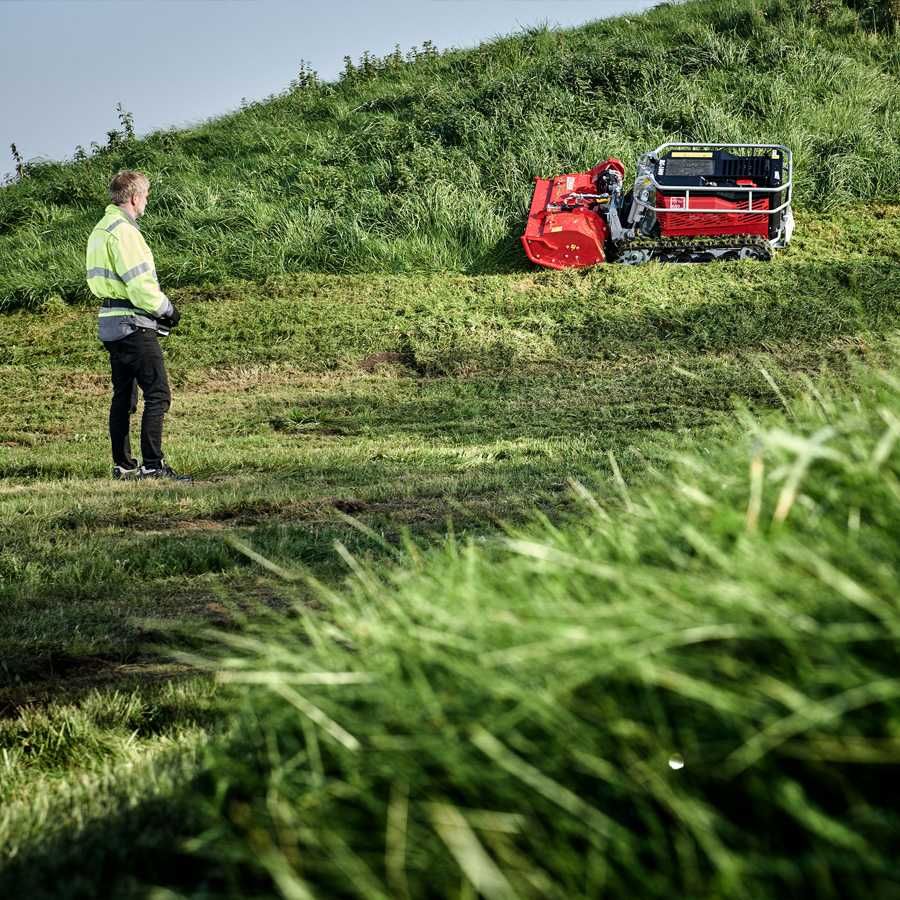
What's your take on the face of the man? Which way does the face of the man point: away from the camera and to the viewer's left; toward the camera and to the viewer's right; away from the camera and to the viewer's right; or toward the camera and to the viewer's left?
away from the camera and to the viewer's right

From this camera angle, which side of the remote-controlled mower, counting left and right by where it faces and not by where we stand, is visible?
left

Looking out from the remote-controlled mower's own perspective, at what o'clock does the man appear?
The man is roughly at 10 o'clock from the remote-controlled mower.
